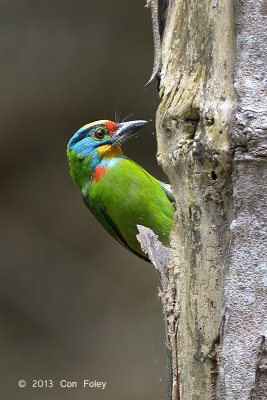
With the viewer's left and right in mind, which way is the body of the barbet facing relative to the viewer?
facing the viewer and to the right of the viewer
